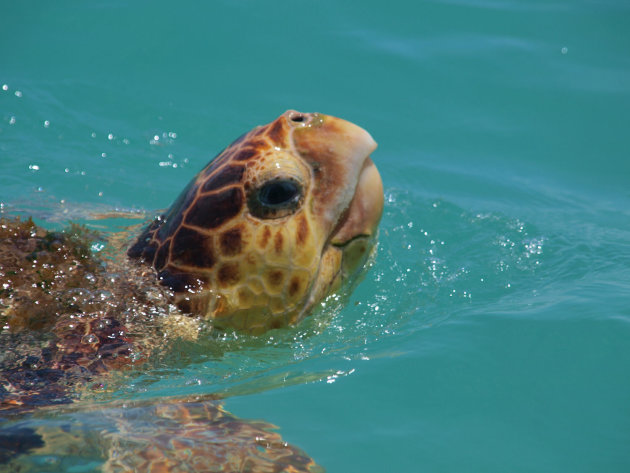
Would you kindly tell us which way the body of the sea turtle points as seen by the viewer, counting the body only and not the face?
to the viewer's right
